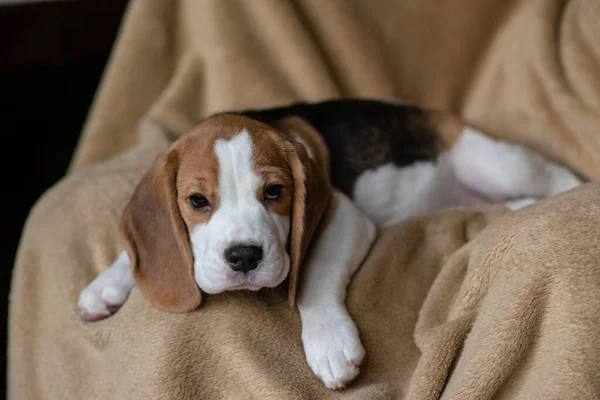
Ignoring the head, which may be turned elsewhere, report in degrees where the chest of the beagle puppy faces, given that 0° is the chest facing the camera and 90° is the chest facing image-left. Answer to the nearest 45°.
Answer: approximately 45°
